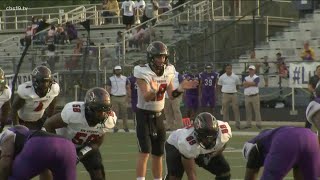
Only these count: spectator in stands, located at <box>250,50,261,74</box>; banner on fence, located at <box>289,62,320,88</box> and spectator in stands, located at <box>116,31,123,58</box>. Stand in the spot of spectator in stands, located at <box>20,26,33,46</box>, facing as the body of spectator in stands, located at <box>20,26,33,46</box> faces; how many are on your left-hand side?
3

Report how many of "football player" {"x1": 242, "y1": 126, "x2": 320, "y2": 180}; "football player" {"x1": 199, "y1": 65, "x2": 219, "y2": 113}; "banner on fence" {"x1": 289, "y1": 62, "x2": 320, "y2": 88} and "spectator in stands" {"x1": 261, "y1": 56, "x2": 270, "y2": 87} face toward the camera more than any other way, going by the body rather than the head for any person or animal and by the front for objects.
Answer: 3

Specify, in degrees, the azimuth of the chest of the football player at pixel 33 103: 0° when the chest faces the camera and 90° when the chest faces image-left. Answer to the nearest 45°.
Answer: approximately 315°

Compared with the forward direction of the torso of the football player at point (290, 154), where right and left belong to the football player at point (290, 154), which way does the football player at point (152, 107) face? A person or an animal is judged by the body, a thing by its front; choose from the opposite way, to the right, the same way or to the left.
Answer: the opposite way

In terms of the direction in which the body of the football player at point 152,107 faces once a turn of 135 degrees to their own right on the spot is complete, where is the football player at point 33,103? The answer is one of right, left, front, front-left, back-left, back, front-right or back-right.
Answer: front

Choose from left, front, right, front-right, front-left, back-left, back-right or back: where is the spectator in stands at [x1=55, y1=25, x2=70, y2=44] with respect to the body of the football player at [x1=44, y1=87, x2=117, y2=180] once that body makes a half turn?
front-right

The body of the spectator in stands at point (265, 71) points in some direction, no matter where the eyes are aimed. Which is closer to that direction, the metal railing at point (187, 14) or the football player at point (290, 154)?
the football player

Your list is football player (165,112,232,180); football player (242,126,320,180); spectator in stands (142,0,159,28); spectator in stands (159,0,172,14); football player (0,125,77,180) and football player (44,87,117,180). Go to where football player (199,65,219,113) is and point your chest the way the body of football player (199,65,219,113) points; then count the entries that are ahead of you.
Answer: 4

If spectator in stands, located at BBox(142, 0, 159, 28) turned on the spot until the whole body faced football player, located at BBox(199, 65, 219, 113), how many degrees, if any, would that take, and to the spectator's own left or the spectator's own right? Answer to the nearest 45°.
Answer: approximately 45° to the spectator's own left

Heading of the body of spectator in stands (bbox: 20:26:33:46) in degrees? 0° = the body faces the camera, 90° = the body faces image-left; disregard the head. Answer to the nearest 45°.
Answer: approximately 45°

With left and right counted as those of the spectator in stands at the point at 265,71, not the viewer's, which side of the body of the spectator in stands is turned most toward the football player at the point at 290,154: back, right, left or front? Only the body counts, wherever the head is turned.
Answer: front

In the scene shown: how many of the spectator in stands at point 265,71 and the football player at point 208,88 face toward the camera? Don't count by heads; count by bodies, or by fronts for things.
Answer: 2

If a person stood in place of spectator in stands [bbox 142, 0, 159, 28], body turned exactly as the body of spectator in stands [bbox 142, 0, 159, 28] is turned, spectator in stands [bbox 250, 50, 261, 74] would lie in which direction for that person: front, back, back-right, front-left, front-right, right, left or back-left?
left
